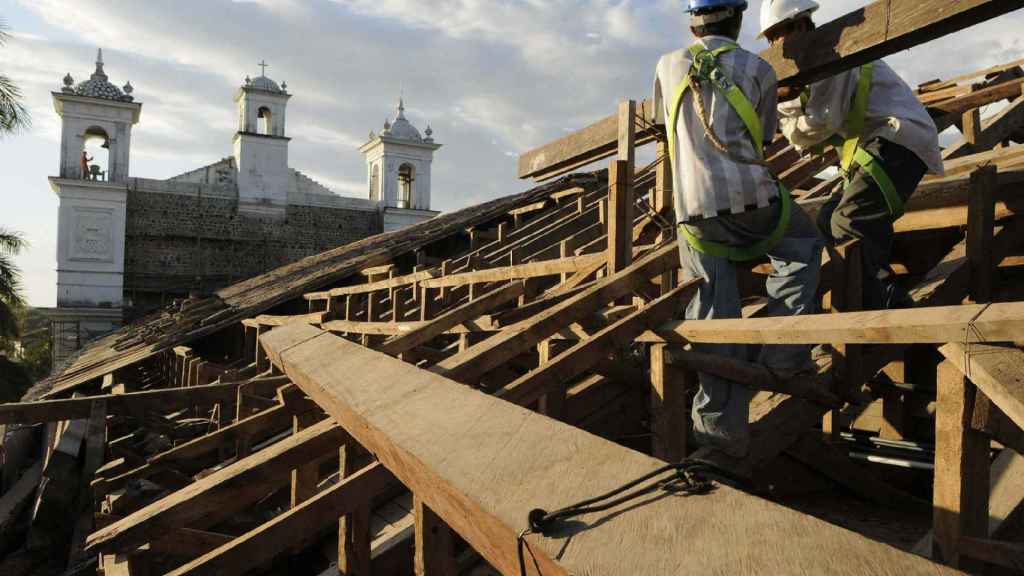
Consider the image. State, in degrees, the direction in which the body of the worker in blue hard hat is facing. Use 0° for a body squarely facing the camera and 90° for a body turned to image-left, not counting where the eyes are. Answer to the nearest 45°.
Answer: approximately 180°

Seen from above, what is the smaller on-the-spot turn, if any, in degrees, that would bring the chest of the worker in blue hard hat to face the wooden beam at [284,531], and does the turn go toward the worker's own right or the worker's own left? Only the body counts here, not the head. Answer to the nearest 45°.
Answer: approximately 135° to the worker's own left

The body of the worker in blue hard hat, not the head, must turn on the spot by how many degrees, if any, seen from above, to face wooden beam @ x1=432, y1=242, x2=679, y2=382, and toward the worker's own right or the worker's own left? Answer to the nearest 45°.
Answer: approximately 135° to the worker's own left

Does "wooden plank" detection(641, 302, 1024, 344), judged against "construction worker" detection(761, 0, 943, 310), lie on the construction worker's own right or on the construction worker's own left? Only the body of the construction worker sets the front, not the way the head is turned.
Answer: on the construction worker's own left

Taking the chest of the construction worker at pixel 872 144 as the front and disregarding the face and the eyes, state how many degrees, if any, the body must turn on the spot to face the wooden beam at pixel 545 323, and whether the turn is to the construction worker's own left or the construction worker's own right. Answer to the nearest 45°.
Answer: approximately 45° to the construction worker's own left
